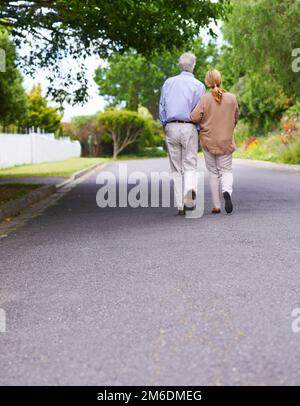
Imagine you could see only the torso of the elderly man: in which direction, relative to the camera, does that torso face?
away from the camera

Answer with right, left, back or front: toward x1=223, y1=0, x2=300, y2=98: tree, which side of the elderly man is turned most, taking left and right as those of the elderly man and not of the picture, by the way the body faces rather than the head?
front

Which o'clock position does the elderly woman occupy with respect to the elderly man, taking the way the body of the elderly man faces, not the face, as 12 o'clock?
The elderly woman is roughly at 3 o'clock from the elderly man.

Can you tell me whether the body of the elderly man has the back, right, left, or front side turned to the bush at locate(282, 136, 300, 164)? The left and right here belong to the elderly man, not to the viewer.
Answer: front

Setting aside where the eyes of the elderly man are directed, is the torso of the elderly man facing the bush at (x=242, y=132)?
yes

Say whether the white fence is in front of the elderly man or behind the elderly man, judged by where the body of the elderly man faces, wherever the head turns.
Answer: in front

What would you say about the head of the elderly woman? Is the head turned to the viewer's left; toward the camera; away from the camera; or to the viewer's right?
away from the camera

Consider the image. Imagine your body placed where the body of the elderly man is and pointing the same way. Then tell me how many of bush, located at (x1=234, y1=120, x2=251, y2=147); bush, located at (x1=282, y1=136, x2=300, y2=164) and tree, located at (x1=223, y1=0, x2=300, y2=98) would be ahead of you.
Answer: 3

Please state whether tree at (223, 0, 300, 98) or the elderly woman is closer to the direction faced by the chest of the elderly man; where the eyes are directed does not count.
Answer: the tree
